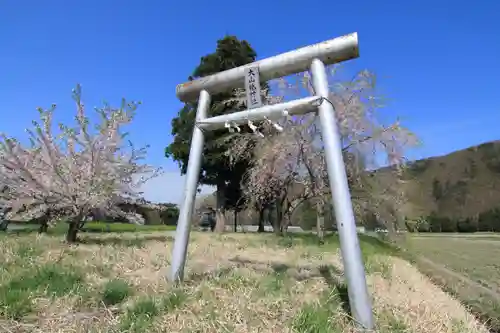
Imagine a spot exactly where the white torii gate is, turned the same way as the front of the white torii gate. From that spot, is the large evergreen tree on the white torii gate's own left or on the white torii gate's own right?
on the white torii gate's own right

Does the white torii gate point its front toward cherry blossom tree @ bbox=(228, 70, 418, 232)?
no

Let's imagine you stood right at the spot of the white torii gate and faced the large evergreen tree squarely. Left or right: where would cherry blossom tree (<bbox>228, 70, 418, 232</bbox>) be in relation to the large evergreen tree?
right

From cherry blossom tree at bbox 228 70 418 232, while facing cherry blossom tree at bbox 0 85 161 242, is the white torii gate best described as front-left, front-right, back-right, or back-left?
front-left

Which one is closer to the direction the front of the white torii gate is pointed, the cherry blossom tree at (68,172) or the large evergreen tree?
the cherry blossom tree

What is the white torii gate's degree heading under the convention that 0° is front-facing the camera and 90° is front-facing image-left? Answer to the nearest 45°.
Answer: approximately 45°

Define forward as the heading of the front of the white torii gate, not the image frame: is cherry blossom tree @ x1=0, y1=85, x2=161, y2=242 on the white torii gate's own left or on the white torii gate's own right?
on the white torii gate's own right
